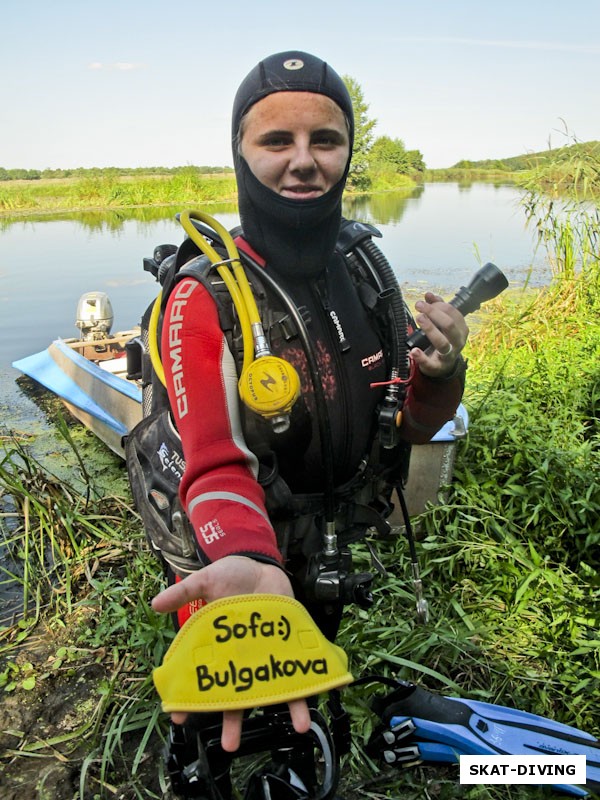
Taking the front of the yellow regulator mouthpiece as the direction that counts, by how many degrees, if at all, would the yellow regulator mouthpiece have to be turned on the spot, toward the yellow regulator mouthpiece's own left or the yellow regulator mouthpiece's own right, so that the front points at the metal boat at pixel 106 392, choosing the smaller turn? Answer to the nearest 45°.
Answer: approximately 180°

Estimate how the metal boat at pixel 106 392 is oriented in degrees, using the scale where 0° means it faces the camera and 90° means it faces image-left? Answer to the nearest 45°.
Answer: approximately 315°

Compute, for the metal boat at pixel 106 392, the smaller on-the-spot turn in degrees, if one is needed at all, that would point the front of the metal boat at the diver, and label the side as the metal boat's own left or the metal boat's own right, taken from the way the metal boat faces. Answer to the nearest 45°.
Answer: approximately 45° to the metal boat's own right

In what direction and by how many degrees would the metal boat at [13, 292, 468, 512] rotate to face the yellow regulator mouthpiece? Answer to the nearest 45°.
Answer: approximately 45° to its right

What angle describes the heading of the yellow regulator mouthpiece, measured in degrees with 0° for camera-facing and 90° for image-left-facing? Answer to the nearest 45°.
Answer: approximately 0°
